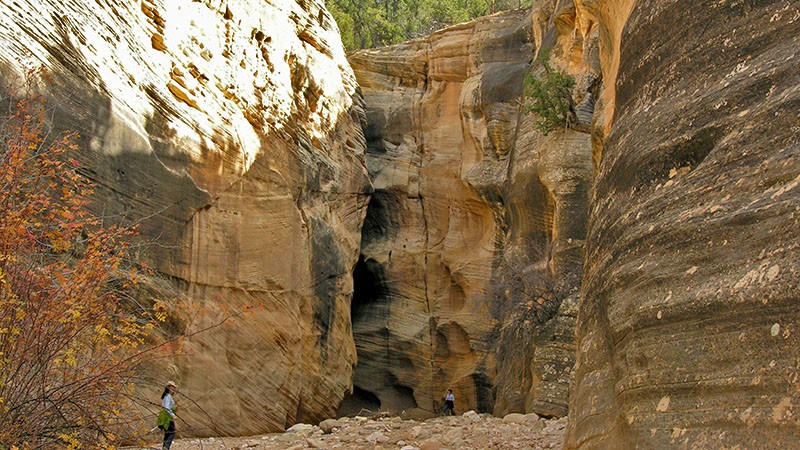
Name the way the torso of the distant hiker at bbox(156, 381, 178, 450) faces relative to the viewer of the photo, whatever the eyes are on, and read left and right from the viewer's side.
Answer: facing to the right of the viewer

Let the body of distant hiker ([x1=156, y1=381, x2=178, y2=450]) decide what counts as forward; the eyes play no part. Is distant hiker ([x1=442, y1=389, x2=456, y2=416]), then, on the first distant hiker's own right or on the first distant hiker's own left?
on the first distant hiker's own left

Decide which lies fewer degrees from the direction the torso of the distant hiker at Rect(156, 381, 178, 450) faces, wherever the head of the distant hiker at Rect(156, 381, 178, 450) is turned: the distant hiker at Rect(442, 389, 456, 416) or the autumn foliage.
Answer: the distant hiker

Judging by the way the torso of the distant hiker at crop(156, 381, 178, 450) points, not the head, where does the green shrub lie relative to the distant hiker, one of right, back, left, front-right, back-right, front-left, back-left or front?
front-left

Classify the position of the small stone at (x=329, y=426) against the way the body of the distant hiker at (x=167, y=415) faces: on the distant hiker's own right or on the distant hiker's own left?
on the distant hiker's own left

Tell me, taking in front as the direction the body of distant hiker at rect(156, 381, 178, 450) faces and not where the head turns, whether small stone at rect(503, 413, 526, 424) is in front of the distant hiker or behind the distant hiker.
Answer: in front

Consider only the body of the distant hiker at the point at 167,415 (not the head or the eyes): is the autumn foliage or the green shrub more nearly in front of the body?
the green shrub
